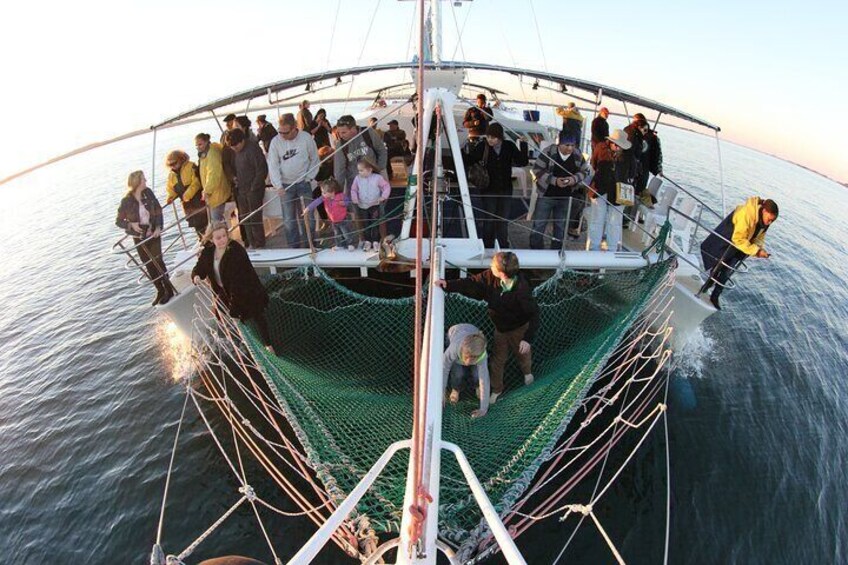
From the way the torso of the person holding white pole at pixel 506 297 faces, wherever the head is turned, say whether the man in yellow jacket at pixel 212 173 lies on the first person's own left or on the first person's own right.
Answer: on the first person's own right

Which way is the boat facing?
toward the camera

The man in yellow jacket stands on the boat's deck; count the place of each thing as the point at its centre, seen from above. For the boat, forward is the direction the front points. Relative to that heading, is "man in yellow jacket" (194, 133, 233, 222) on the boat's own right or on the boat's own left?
on the boat's own right

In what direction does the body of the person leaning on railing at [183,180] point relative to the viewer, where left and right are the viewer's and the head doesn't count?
facing the viewer and to the left of the viewer

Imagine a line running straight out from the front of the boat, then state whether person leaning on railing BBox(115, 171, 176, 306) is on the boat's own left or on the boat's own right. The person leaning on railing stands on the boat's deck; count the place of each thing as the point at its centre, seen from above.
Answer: on the boat's own right
